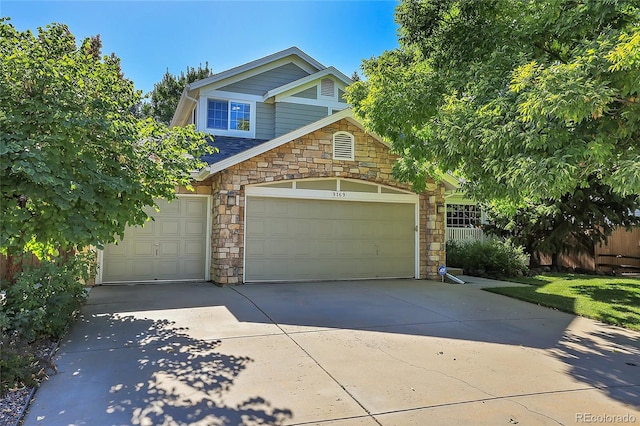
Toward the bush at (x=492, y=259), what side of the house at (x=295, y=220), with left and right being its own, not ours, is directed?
left

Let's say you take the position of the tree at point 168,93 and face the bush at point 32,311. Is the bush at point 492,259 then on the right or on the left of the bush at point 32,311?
left

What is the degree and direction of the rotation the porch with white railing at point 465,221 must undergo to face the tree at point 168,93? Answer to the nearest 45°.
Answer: approximately 90° to its right

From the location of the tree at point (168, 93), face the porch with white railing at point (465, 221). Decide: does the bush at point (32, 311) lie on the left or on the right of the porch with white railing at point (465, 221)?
right

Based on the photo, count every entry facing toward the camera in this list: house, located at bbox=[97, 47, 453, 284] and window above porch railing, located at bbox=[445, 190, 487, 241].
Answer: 2

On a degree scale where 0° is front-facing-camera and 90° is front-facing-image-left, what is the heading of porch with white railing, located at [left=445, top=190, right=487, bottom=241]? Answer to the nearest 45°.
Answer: approximately 0°

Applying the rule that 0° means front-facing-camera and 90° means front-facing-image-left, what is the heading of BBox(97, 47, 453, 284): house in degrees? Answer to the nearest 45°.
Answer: approximately 0°

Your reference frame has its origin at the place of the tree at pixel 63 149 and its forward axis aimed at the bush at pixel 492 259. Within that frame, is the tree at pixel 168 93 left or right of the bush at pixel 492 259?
left
